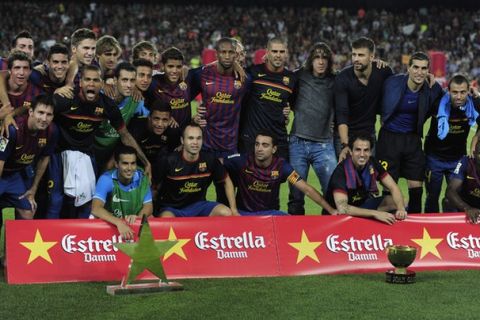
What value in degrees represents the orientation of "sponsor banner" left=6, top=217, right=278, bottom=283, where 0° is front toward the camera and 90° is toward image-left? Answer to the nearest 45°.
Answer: approximately 0°

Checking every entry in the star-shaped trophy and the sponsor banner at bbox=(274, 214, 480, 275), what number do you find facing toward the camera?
2

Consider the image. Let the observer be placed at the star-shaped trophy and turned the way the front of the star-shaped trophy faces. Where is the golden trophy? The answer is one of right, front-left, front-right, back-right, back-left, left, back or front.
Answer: left

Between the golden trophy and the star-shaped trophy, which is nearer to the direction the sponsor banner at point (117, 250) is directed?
the star-shaped trophy

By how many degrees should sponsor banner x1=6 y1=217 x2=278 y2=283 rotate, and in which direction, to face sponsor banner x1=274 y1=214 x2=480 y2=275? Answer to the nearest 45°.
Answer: approximately 90° to its left

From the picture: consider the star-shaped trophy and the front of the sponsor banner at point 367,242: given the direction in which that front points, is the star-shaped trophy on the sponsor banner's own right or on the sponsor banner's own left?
on the sponsor banner's own right

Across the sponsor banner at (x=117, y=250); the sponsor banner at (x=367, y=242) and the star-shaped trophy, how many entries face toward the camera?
3

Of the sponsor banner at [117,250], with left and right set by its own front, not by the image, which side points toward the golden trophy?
left
